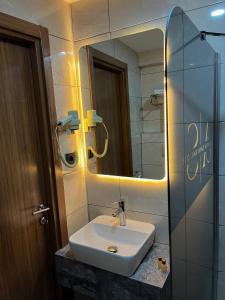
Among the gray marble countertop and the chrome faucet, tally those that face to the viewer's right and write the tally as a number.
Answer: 0

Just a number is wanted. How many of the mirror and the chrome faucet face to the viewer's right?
0

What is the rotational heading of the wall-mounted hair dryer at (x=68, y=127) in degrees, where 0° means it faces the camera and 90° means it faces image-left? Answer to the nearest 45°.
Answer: approximately 315°

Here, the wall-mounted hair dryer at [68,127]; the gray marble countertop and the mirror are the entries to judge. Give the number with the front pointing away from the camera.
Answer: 0

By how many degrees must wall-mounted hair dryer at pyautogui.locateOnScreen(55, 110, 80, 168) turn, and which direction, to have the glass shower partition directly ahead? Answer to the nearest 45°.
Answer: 0° — it already faces it

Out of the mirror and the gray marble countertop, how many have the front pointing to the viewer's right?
0

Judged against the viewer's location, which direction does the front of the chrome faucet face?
facing the viewer and to the left of the viewer

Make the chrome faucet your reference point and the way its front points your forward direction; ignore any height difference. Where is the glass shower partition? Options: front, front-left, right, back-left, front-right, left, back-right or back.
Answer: left
